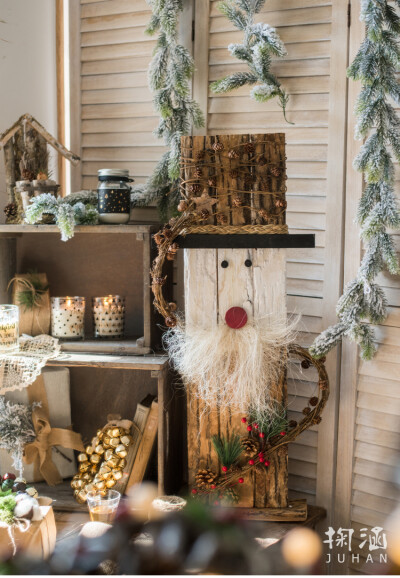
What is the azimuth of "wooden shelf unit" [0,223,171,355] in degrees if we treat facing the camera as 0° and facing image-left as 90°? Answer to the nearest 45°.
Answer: approximately 0°

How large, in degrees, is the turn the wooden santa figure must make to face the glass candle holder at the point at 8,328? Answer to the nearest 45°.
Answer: approximately 90° to its right

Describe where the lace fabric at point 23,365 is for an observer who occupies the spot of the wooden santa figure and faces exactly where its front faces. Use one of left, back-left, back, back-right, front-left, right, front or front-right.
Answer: right

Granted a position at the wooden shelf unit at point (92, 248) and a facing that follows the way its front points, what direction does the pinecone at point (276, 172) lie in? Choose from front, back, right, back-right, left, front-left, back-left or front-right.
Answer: front-left

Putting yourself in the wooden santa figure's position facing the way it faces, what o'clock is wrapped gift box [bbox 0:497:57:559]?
The wrapped gift box is roughly at 2 o'clock from the wooden santa figure.

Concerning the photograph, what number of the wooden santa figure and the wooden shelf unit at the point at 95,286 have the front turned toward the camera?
2

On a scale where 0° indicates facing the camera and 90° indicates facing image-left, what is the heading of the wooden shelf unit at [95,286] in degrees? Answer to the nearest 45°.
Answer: approximately 0°
